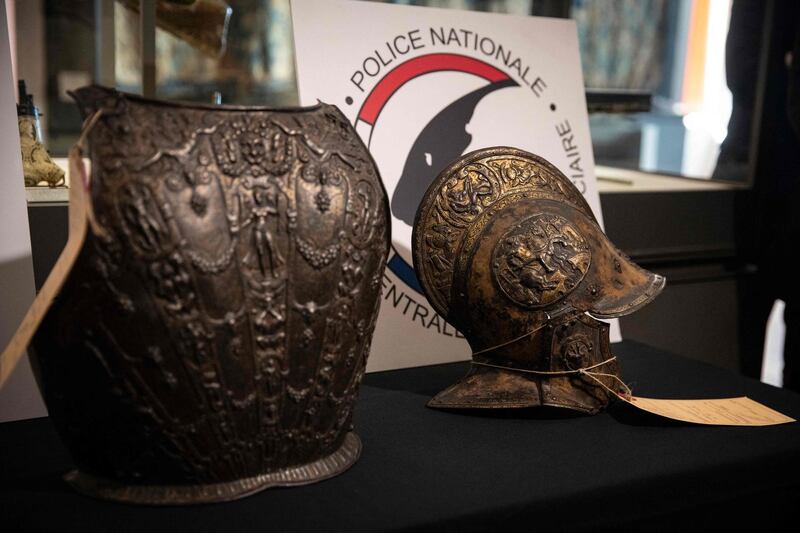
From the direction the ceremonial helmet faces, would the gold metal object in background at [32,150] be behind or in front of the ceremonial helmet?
behind

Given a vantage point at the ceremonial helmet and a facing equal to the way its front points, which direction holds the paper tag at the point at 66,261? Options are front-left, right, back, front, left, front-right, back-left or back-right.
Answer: back-right

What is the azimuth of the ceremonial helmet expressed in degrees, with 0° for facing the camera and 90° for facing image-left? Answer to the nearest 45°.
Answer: approximately 270°

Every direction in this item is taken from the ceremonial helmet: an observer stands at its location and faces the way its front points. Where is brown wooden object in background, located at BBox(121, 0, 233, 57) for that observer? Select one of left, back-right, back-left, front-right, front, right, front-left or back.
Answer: back-left
